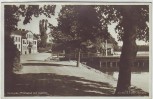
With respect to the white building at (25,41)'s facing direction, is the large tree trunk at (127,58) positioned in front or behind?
in front

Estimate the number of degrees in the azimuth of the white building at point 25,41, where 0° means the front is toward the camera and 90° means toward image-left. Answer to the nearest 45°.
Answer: approximately 315°
